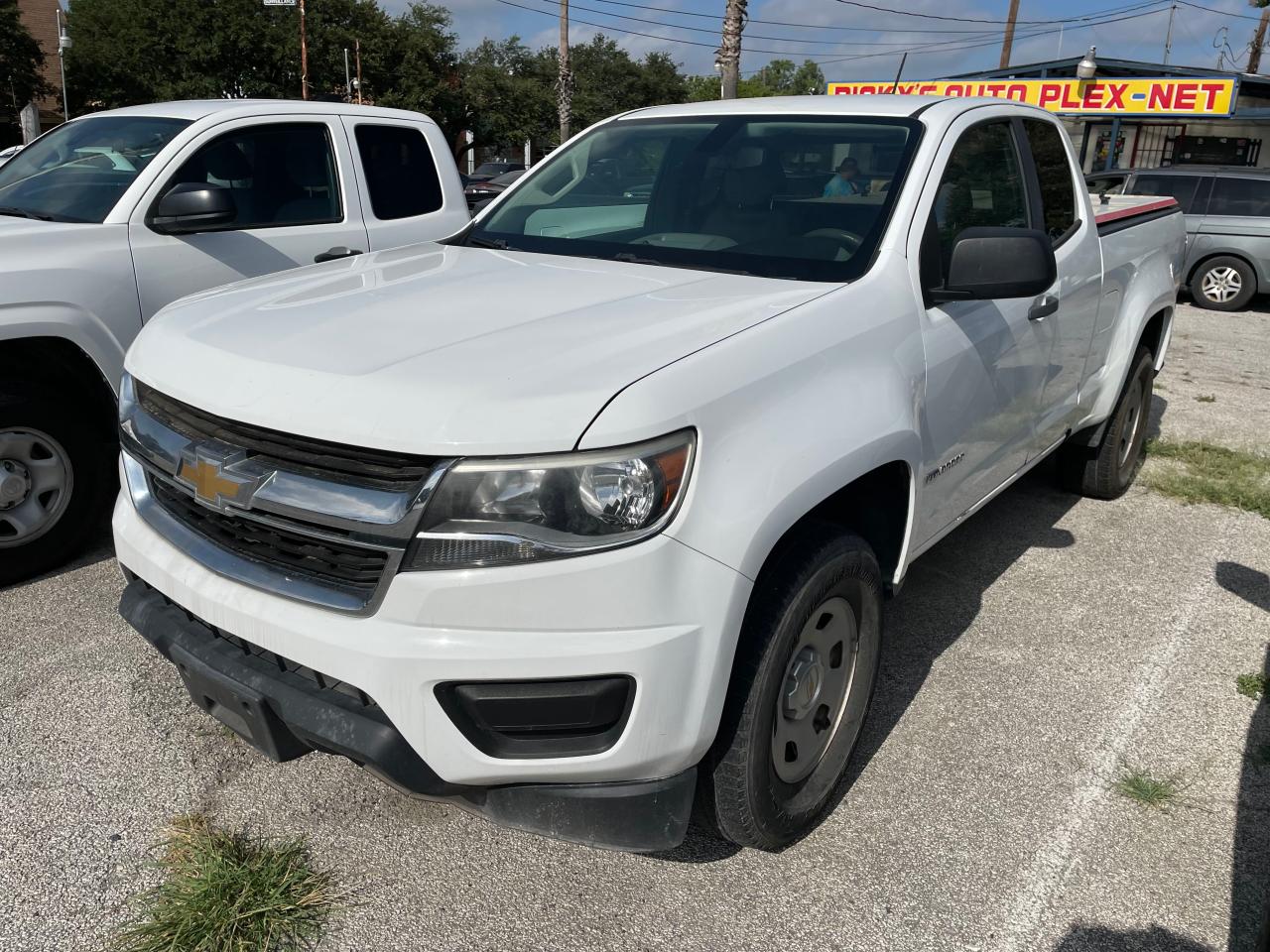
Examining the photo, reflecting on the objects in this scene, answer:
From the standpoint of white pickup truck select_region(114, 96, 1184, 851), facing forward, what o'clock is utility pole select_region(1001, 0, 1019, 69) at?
The utility pole is roughly at 5 o'clock from the white pickup truck.

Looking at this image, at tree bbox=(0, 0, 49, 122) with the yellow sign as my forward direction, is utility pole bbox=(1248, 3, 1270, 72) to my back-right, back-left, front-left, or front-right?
front-left

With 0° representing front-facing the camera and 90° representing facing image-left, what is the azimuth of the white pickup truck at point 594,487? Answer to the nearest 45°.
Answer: approximately 45°

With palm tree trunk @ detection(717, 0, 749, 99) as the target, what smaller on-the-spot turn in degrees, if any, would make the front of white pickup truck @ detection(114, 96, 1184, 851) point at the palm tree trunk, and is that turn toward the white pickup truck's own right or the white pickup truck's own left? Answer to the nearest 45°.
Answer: approximately 135° to the white pickup truck's own right

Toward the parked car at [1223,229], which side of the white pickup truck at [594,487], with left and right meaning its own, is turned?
back

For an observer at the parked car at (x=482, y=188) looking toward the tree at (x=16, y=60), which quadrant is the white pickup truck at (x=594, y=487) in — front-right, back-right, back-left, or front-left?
back-left

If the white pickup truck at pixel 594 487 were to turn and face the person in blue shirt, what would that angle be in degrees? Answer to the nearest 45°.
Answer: approximately 180°

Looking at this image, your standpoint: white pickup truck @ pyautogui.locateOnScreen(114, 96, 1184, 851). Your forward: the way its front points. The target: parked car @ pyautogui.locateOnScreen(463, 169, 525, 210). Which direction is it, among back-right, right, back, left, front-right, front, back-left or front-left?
back-right

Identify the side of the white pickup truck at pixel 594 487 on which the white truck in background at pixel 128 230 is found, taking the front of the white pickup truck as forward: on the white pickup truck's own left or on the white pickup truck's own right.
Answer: on the white pickup truck's own right

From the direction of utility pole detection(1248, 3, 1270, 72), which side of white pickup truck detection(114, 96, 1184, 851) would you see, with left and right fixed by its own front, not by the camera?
back

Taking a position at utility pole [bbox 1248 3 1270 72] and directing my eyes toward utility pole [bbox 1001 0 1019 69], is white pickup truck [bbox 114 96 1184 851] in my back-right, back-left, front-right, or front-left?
front-left

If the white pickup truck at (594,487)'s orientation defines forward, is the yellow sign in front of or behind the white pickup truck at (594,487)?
behind
